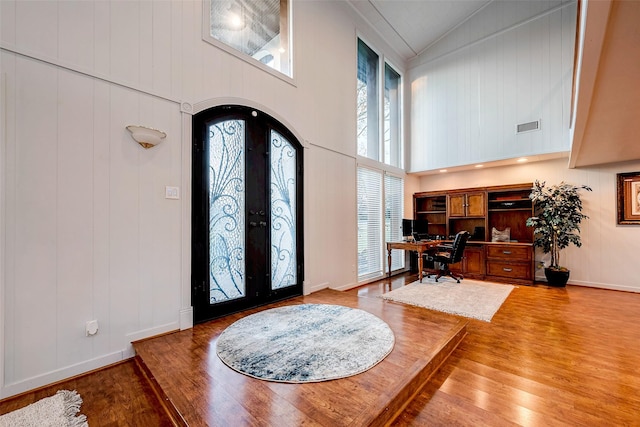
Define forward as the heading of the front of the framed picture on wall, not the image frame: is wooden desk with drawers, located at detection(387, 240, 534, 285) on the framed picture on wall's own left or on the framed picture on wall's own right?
on the framed picture on wall's own right

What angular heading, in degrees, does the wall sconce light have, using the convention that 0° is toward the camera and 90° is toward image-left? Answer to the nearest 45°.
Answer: approximately 315°

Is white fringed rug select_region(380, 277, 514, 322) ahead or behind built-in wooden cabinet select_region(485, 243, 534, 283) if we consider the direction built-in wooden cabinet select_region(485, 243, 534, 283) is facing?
ahead

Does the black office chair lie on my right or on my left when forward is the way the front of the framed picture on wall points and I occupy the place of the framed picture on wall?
on my right

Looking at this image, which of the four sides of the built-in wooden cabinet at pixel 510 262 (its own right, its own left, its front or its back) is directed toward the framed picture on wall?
left

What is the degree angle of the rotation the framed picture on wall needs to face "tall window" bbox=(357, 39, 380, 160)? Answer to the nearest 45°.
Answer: approximately 45° to its right
